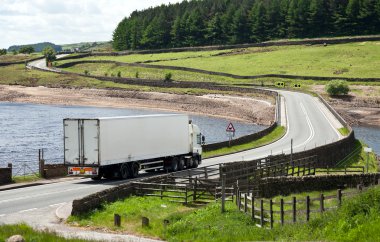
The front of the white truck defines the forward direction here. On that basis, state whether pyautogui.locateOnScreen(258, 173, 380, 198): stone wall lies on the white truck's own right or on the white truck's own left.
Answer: on the white truck's own right

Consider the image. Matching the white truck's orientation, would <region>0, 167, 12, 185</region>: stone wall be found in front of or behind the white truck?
behind

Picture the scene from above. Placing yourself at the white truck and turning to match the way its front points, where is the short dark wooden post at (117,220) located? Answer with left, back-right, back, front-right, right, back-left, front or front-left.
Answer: back-right

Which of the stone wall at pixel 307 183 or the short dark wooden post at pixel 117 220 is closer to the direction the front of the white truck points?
the stone wall

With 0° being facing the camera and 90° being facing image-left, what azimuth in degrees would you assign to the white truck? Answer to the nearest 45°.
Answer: approximately 225°
